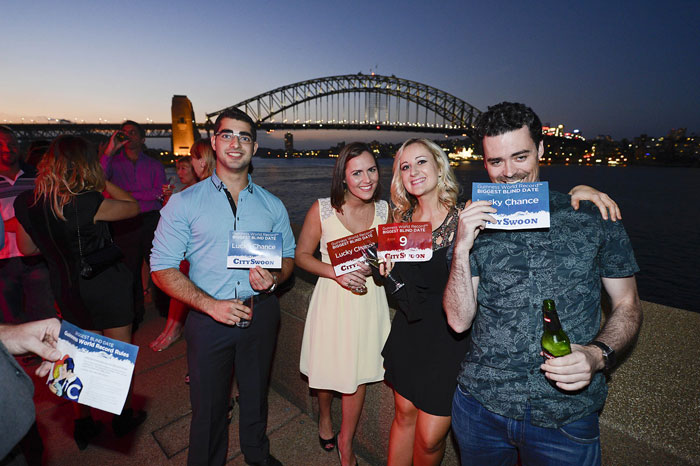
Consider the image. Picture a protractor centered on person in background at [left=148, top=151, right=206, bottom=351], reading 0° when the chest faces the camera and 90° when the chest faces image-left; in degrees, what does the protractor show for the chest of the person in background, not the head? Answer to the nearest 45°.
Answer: approximately 45°

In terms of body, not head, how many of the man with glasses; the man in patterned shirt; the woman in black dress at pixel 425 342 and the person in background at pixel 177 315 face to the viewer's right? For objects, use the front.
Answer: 0

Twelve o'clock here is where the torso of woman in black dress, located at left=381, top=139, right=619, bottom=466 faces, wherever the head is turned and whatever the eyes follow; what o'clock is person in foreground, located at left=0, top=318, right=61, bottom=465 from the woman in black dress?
The person in foreground is roughly at 1 o'clock from the woman in black dress.

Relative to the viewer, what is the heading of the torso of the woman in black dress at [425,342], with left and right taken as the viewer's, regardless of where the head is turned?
facing the viewer

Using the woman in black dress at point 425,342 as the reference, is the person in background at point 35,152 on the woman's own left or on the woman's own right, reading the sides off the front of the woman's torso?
on the woman's own right

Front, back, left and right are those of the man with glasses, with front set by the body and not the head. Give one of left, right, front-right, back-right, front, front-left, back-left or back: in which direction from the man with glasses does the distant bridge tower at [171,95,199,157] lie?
back

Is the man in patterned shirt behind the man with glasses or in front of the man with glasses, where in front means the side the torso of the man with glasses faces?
in front

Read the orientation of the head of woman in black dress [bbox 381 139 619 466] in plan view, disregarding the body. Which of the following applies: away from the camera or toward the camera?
toward the camera

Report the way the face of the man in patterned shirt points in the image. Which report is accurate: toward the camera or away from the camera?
toward the camera

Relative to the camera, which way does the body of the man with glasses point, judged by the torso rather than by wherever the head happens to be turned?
toward the camera

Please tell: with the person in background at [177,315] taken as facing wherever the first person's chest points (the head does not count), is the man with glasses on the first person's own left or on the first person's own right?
on the first person's own left

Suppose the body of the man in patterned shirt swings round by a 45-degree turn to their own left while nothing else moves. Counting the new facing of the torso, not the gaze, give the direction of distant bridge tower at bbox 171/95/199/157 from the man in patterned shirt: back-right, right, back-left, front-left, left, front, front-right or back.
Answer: back

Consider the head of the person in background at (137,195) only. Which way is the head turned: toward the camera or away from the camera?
toward the camera

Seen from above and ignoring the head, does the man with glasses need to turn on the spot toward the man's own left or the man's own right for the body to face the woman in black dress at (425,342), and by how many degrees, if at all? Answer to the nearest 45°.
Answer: approximately 45° to the man's own left

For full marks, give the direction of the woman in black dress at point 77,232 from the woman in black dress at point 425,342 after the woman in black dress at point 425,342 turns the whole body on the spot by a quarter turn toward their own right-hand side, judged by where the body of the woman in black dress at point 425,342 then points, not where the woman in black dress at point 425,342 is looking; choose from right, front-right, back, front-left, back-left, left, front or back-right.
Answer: front
